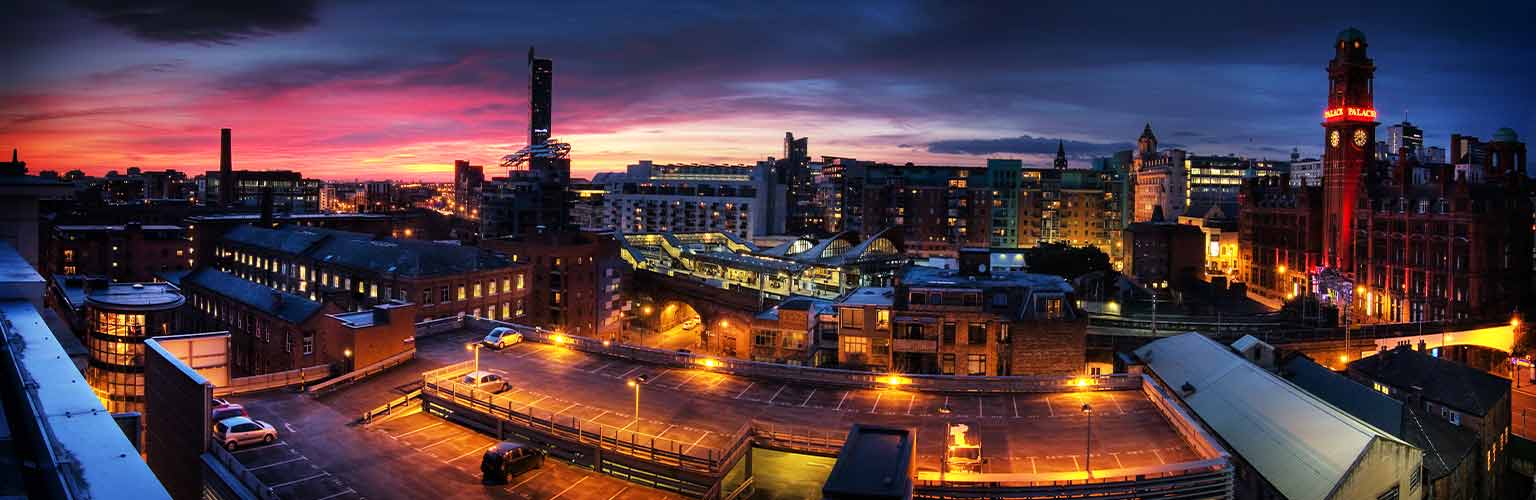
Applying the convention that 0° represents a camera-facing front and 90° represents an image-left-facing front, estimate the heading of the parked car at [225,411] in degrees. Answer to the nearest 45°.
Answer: approximately 270°
